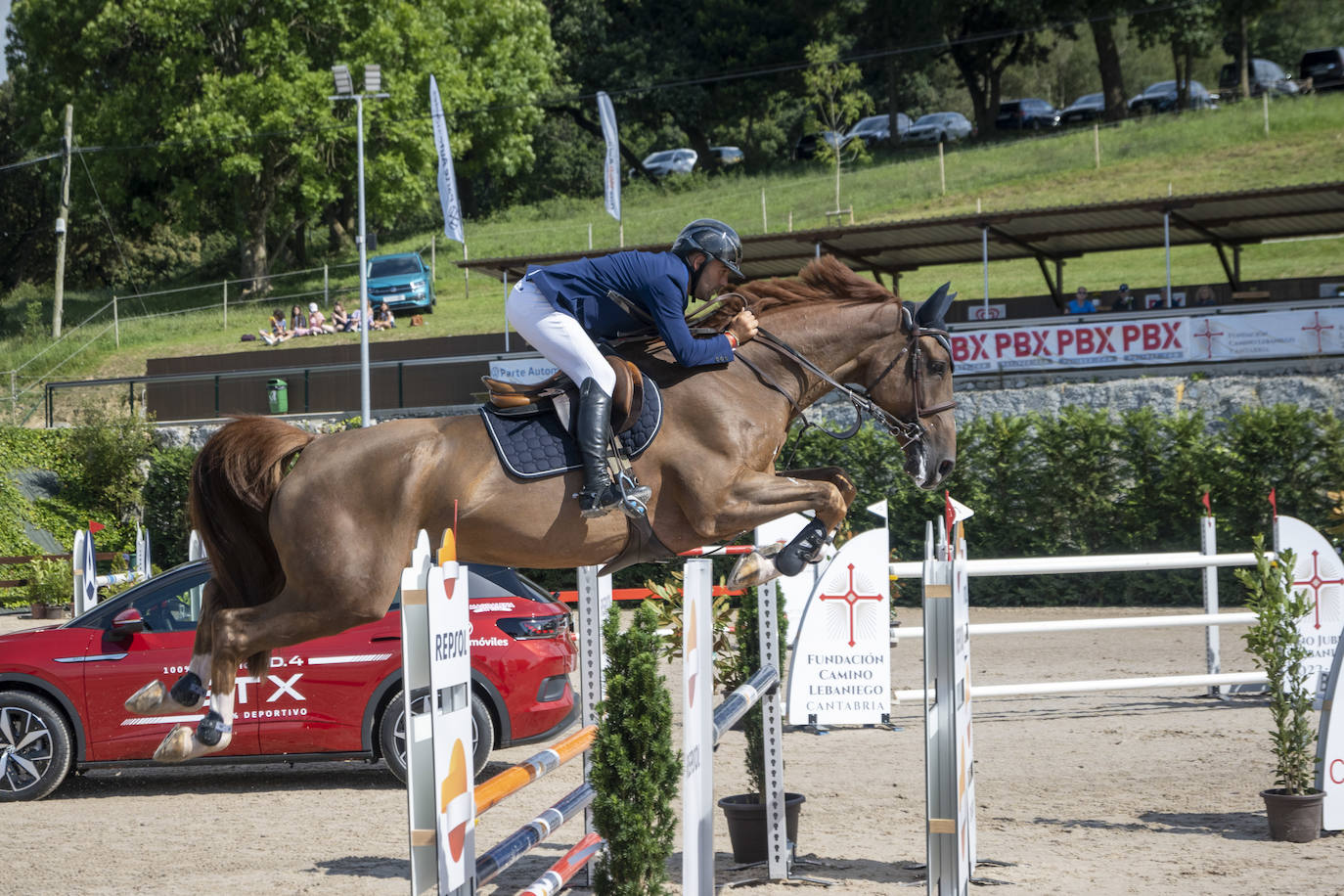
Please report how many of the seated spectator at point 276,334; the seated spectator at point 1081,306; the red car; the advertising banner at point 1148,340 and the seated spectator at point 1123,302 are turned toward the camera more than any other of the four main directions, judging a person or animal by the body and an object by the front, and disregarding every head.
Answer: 4

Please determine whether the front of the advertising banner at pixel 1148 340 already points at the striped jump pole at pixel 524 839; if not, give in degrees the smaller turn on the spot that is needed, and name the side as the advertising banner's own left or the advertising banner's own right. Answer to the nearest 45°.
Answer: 0° — it already faces it

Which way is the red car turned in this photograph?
to the viewer's left

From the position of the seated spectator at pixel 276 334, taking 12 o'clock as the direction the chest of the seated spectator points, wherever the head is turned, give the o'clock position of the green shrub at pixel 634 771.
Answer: The green shrub is roughly at 12 o'clock from the seated spectator.

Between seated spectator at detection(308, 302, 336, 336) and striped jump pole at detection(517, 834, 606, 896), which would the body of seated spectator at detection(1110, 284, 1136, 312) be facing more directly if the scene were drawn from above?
the striped jump pole

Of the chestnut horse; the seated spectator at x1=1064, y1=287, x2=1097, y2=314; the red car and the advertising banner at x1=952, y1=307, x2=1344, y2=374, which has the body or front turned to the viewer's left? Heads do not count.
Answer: the red car

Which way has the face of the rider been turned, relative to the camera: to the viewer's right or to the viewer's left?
to the viewer's right

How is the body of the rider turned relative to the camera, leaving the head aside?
to the viewer's right

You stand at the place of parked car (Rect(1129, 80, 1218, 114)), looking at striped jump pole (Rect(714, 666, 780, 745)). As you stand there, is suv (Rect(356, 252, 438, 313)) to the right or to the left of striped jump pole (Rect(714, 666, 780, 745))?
right

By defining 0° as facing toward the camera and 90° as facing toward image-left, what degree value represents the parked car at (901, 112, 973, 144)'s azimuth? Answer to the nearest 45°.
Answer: approximately 45°

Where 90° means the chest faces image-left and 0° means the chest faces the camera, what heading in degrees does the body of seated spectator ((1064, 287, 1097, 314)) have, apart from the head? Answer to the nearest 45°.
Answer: approximately 0°

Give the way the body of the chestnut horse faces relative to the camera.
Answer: to the viewer's right
